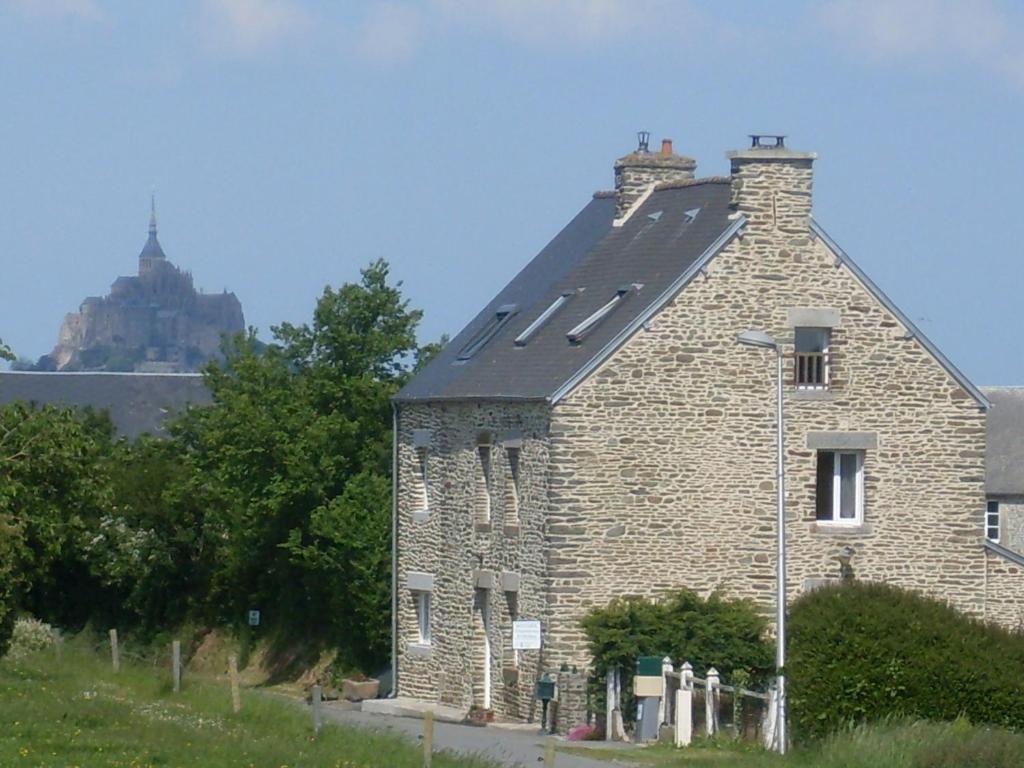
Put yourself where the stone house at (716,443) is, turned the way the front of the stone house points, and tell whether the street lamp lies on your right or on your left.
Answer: on your left

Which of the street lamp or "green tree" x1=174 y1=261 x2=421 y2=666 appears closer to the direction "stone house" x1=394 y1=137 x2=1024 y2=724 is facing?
the green tree

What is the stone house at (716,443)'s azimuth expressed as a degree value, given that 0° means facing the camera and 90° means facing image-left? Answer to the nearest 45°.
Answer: approximately 90°

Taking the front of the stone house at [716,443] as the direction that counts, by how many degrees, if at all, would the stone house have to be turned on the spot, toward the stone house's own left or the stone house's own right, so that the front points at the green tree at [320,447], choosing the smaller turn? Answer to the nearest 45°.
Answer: approximately 45° to the stone house's own right
